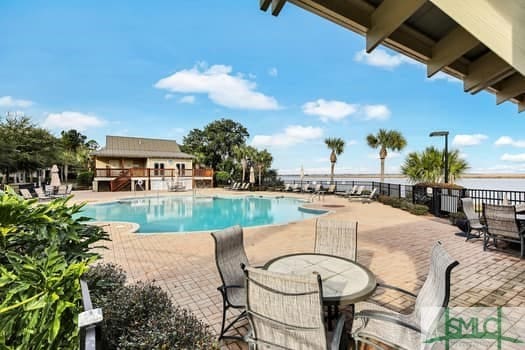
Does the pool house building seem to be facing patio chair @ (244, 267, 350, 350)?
yes

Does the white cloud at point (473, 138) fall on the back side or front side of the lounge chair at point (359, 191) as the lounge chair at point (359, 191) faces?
on the back side

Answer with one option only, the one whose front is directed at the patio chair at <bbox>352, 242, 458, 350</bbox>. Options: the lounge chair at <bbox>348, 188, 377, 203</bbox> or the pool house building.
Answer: the pool house building

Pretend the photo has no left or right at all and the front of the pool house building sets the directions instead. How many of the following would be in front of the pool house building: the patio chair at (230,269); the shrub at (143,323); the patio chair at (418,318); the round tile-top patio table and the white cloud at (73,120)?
4

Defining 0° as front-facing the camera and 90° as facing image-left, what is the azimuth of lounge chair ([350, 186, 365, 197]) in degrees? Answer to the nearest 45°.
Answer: approximately 90°

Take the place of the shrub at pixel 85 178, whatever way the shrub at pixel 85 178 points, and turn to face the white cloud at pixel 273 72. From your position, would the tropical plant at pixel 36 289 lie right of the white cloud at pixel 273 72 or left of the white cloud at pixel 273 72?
right

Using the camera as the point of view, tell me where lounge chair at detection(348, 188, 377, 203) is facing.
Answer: facing to the left of the viewer

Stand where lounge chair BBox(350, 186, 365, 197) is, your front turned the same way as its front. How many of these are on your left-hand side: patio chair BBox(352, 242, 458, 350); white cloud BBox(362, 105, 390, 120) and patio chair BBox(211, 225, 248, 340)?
2

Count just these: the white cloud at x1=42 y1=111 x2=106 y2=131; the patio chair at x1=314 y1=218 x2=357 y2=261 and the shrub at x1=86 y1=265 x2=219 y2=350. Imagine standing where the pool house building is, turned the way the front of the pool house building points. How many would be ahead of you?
2

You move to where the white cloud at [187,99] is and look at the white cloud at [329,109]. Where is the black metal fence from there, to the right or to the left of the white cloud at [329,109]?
right

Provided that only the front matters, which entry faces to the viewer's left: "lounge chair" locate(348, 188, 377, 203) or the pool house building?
the lounge chair

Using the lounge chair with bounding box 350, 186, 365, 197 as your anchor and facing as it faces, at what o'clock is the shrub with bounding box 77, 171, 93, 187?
The shrub is roughly at 12 o'clock from the lounge chair.
